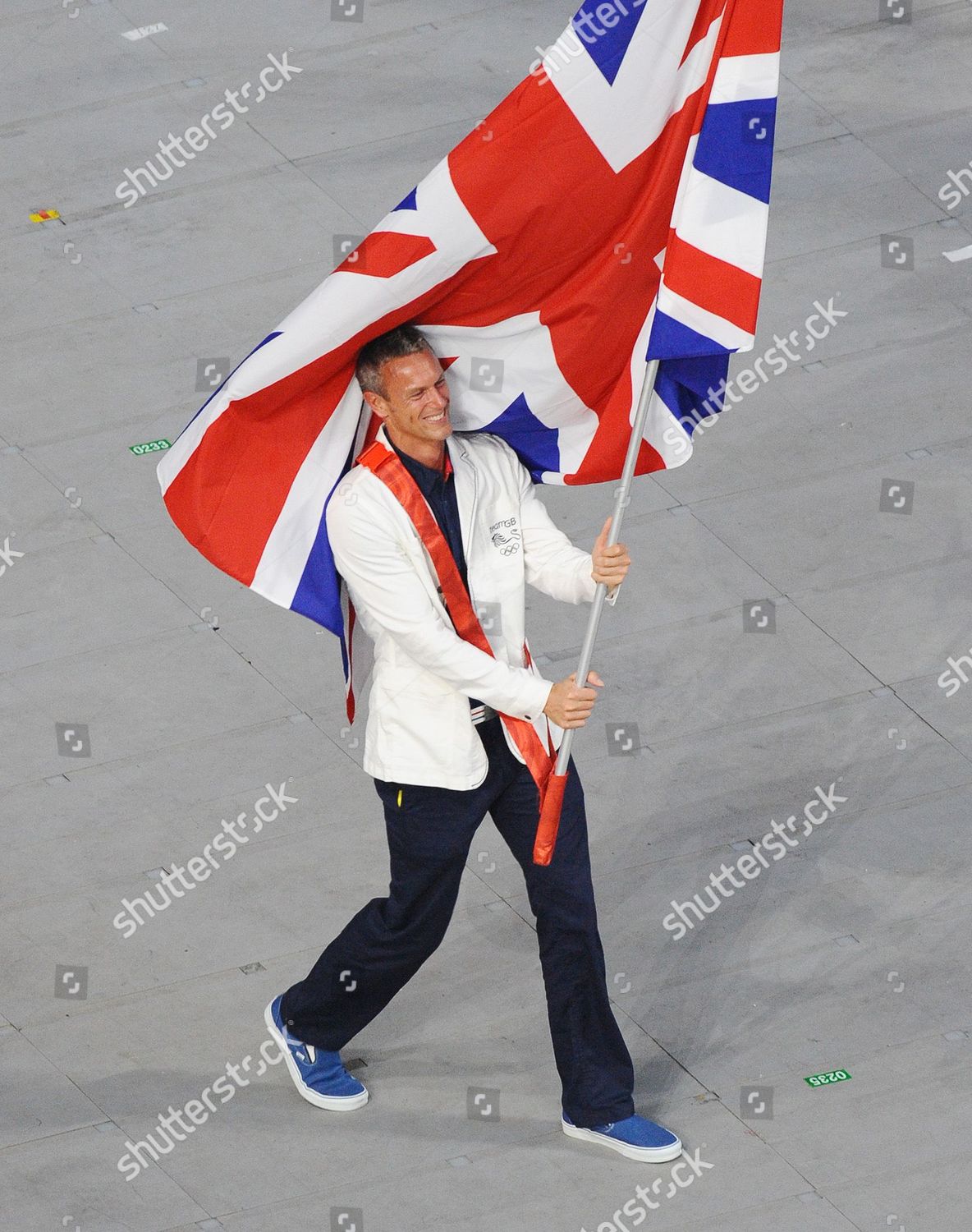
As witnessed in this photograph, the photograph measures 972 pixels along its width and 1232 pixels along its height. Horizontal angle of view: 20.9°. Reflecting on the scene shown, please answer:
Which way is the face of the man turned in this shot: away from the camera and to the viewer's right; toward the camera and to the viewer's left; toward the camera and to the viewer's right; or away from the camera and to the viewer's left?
toward the camera and to the viewer's right

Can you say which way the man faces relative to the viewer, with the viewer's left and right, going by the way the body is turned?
facing the viewer and to the right of the viewer
